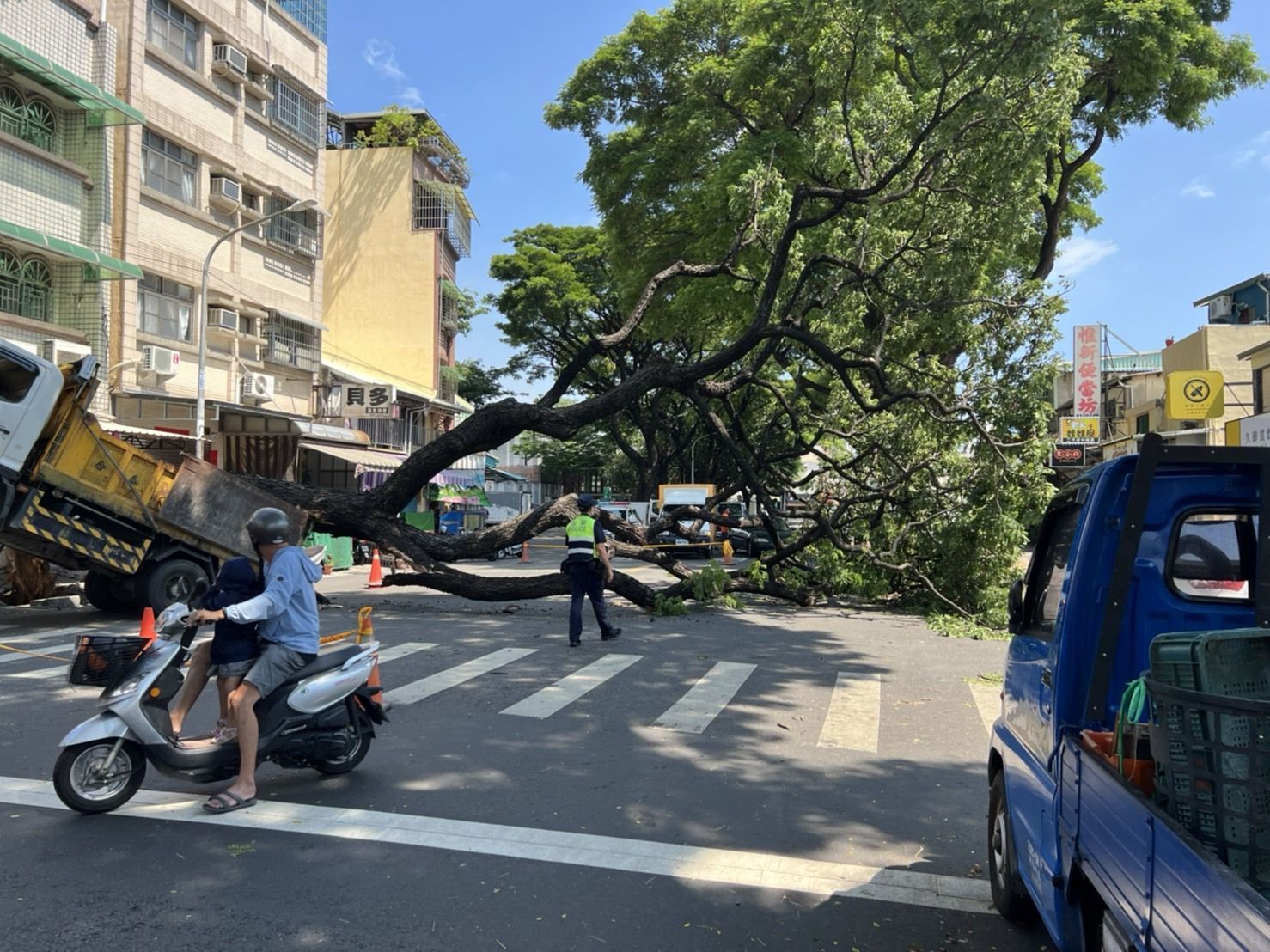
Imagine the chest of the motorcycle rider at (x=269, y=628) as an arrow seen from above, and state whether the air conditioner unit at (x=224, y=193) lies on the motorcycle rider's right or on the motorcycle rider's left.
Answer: on the motorcycle rider's right

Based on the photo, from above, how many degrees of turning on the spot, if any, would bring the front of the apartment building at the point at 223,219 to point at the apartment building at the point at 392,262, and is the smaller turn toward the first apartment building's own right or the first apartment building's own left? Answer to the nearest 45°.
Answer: approximately 90° to the first apartment building's own left

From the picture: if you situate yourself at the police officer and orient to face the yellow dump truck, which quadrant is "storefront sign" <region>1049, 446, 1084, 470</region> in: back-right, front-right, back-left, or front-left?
back-right

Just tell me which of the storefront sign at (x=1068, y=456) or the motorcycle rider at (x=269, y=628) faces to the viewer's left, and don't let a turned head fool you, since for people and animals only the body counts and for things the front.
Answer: the motorcycle rider

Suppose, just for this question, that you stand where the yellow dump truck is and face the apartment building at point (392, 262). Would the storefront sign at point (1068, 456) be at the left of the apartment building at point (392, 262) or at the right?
right

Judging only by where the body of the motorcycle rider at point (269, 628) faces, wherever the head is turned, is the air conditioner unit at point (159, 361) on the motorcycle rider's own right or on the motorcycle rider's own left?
on the motorcycle rider's own right

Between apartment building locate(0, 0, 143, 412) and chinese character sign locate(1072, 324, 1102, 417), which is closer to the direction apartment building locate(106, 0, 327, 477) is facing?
the chinese character sign

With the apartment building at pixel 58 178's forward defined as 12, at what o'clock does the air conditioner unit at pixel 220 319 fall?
The air conditioner unit is roughly at 9 o'clock from the apartment building.

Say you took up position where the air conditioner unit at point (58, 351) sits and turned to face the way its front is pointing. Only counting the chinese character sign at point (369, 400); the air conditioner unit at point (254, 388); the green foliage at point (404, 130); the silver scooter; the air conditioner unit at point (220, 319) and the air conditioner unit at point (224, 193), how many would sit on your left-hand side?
5

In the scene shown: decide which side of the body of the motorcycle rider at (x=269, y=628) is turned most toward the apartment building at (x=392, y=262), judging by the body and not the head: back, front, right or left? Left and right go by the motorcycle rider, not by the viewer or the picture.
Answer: right

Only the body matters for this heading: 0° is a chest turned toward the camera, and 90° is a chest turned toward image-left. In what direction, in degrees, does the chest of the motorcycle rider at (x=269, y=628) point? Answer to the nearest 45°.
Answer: approximately 90°
